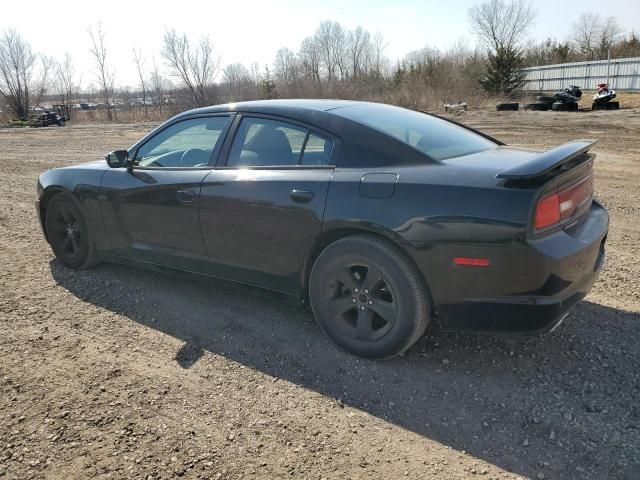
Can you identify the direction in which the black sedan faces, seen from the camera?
facing away from the viewer and to the left of the viewer

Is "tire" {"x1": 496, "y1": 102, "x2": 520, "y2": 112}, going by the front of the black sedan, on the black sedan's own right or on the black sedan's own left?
on the black sedan's own right

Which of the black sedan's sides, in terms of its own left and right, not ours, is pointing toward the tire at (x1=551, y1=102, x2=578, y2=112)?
right

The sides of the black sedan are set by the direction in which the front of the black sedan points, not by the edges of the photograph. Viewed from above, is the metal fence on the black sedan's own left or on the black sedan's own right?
on the black sedan's own right

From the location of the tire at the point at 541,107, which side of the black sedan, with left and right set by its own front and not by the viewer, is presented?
right
